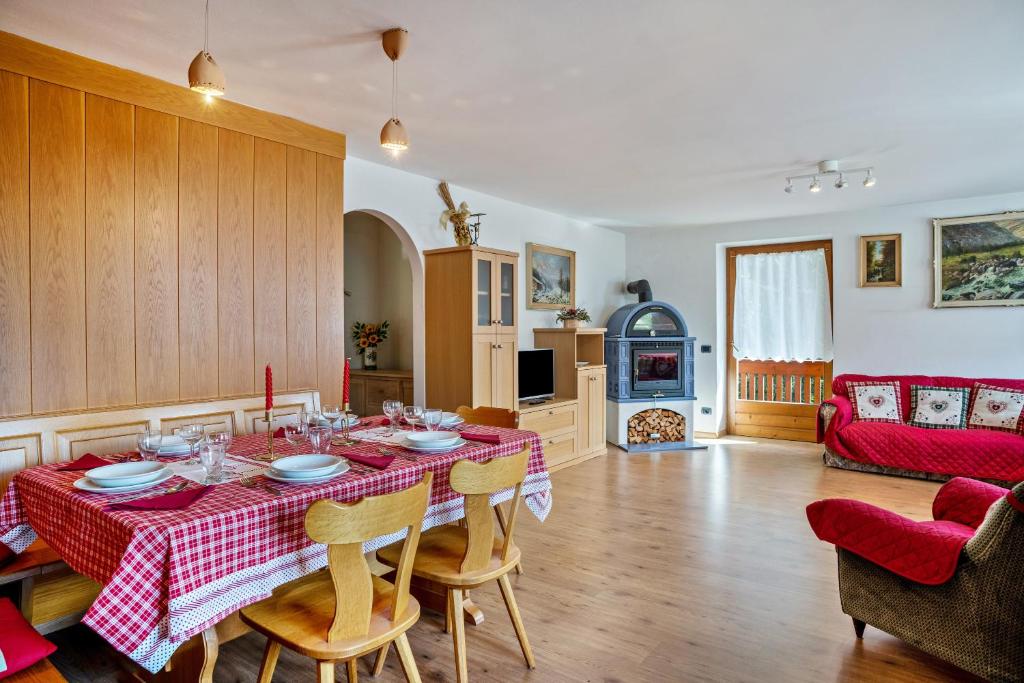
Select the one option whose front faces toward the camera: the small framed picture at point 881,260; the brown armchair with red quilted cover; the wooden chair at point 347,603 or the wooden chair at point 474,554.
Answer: the small framed picture

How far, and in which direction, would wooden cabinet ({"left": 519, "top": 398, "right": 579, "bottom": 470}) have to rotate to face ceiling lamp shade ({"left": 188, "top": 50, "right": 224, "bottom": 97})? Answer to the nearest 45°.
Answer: approximately 45° to its right

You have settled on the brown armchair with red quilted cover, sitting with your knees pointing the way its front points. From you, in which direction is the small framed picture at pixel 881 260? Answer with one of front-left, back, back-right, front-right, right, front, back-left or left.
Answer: front-right

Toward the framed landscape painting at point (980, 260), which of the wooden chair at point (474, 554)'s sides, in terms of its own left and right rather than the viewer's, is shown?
right

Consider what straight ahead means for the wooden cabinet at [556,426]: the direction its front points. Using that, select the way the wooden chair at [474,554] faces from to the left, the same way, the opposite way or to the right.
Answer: the opposite way

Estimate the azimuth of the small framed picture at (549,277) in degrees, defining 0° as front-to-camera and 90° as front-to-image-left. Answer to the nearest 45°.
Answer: approximately 315°

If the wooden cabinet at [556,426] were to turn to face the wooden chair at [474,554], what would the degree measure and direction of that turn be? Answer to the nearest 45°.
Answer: approximately 45° to its right

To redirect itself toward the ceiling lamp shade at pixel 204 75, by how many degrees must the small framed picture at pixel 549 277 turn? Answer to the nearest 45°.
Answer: approximately 45° to its right

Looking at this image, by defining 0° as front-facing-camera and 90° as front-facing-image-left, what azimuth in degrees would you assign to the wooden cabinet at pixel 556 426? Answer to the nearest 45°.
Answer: approximately 315°

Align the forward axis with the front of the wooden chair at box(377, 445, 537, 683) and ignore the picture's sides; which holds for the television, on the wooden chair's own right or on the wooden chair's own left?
on the wooden chair's own right

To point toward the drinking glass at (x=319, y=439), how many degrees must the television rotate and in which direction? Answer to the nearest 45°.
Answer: approximately 45° to its right

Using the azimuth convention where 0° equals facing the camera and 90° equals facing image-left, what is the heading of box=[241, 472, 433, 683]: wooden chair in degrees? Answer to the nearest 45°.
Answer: approximately 135°

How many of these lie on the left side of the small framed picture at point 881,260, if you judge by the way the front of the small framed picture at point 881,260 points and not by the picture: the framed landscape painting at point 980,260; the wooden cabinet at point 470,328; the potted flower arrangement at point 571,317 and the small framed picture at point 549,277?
1

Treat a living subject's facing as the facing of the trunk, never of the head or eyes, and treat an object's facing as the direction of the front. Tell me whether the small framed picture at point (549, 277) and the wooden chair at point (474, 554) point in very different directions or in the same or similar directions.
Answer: very different directions

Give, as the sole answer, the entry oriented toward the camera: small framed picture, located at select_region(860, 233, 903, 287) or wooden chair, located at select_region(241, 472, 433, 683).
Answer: the small framed picture

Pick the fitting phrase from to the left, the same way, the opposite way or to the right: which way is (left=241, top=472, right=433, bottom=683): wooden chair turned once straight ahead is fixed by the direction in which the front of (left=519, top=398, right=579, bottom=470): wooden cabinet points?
the opposite way

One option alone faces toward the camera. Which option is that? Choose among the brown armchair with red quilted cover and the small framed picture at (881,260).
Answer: the small framed picture

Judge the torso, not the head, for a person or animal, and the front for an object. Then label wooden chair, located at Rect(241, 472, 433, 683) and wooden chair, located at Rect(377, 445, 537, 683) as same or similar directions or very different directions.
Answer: same or similar directions

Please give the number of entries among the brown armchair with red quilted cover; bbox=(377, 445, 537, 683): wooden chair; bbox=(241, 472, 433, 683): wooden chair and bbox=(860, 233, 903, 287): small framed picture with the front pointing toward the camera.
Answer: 1
